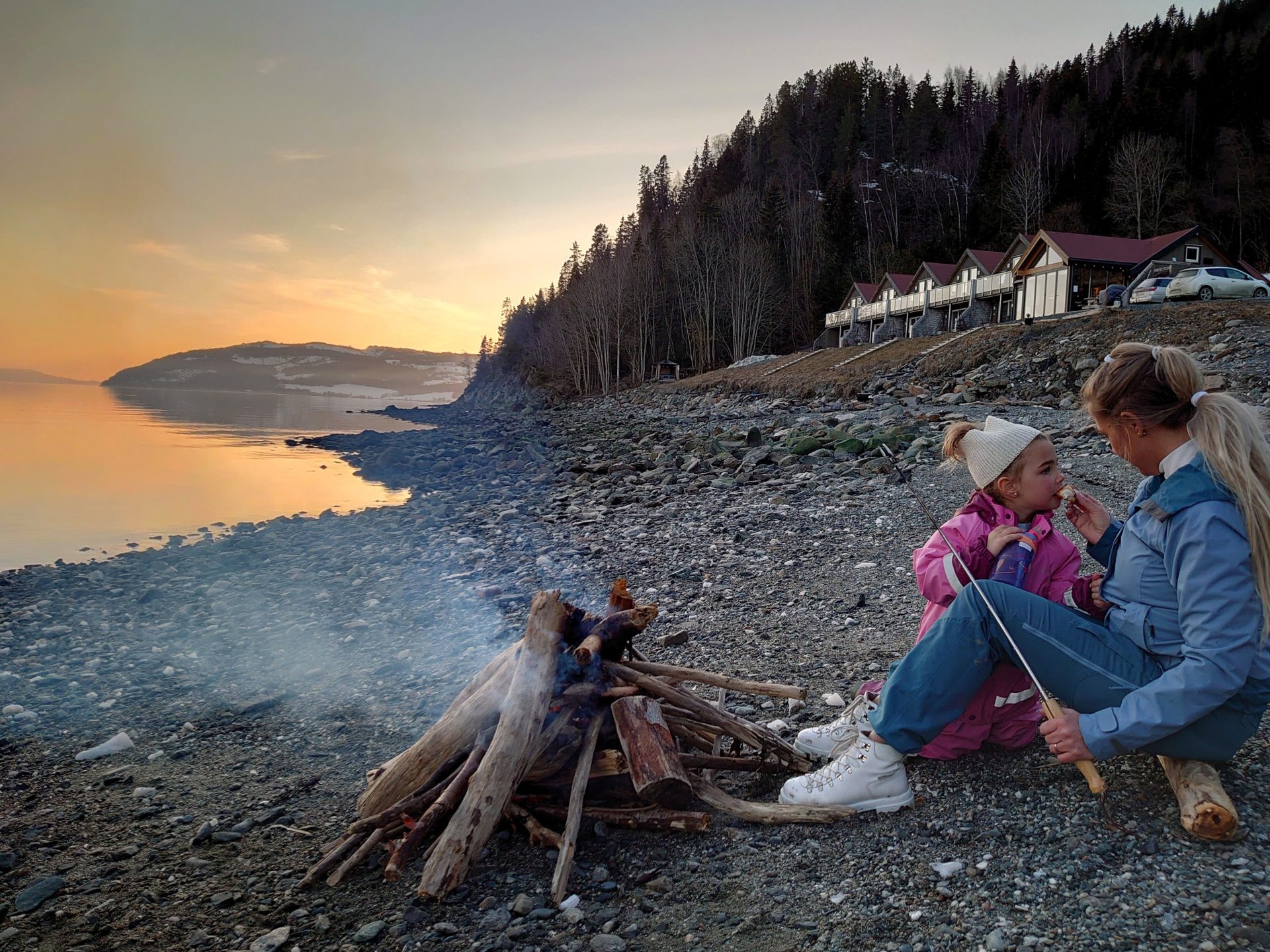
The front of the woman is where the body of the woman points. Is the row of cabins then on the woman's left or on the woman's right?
on the woman's right

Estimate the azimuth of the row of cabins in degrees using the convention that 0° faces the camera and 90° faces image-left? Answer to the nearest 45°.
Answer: approximately 45°

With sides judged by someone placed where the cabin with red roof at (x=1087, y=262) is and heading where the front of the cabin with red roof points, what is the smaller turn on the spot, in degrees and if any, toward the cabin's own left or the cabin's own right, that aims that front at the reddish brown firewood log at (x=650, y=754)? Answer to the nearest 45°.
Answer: approximately 45° to the cabin's own left

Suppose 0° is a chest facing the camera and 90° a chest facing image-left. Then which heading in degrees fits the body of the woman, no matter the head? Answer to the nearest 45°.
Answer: approximately 90°

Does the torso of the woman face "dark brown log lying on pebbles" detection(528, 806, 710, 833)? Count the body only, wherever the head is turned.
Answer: yes

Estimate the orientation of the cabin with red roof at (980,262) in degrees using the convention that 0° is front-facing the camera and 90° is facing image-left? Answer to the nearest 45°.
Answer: approximately 45°
